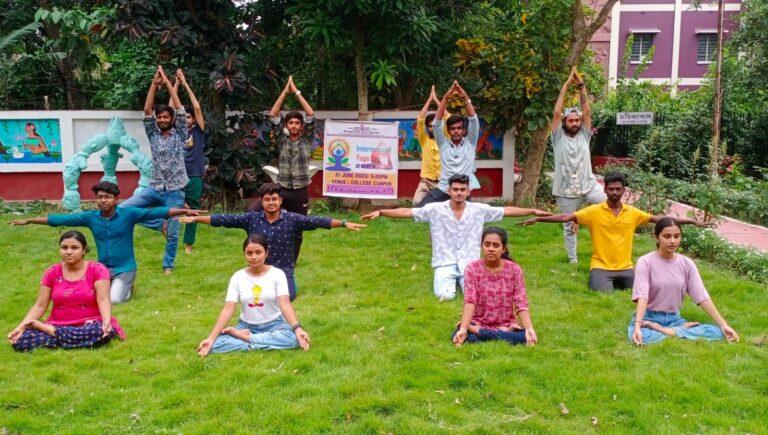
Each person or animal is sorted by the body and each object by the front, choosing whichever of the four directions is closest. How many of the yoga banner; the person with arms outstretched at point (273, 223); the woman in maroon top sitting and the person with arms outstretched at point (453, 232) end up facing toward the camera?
4

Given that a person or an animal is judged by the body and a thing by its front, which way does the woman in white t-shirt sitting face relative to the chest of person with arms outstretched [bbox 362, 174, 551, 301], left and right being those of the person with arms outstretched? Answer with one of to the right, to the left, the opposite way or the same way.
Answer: the same way

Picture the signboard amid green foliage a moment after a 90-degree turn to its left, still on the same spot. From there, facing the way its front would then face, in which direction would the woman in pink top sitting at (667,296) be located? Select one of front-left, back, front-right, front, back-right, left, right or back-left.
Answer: right

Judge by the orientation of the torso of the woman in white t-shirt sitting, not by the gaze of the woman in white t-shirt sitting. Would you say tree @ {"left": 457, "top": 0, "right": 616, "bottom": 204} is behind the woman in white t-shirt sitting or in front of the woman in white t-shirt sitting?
behind

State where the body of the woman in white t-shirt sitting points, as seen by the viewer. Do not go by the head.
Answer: toward the camera

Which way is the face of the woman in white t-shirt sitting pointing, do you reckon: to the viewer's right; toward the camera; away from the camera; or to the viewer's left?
toward the camera

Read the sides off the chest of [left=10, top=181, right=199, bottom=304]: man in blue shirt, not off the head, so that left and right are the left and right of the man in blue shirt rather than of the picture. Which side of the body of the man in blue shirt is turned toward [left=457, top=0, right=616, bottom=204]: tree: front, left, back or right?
left

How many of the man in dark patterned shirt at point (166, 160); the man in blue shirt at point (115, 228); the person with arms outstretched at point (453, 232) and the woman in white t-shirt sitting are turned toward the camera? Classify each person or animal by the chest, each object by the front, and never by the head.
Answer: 4

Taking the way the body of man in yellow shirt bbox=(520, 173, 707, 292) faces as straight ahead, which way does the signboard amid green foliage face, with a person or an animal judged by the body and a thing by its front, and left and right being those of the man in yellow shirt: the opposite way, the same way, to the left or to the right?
the same way

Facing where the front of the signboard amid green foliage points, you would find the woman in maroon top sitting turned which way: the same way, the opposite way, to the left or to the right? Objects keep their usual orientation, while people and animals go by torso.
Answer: the same way

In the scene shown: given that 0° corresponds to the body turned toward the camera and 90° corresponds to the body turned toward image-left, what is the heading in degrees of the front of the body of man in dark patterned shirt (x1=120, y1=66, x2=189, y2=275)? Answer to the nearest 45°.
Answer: approximately 0°

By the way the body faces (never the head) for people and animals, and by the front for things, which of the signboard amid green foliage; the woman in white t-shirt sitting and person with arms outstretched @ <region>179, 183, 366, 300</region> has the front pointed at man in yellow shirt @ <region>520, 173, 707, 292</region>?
the signboard amid green foliage

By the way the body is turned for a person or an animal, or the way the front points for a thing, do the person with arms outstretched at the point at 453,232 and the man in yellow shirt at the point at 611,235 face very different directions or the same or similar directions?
same or similar directions

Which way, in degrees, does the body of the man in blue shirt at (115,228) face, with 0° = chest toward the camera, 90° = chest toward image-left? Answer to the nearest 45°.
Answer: approximately 0°

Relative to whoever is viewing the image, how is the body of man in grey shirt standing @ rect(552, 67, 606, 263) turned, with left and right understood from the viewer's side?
facing the viewer

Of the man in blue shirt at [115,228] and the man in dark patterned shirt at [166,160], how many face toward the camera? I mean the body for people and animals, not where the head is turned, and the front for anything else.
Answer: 2

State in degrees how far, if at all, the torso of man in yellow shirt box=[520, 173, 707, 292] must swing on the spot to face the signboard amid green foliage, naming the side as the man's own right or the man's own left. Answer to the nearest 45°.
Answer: approximately 180°

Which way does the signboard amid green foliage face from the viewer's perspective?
toward the camera
